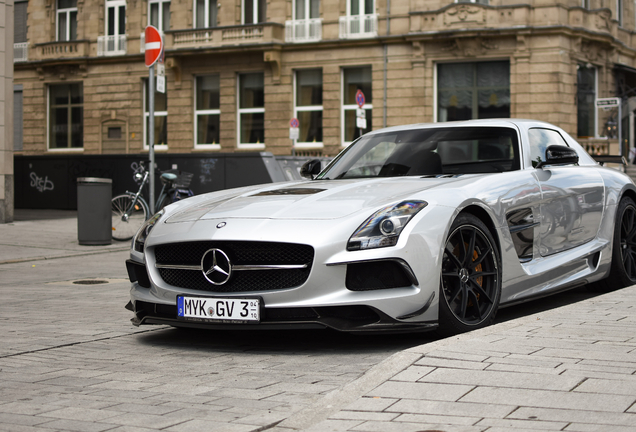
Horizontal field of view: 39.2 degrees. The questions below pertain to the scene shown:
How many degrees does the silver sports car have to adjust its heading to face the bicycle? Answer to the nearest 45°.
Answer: approximately 90° to its right

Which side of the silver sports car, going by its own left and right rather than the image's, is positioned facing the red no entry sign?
right

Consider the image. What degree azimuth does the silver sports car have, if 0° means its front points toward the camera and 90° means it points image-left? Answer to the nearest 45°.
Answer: approximately 45°

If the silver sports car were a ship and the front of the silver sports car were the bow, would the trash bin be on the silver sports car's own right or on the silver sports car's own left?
on the silver sports car's own right

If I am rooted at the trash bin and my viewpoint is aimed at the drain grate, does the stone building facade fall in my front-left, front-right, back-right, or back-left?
back-left

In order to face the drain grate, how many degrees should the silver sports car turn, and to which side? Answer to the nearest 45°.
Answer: approximately 90° to its right

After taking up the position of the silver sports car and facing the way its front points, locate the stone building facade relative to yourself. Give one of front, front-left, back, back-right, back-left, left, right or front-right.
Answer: back-right
